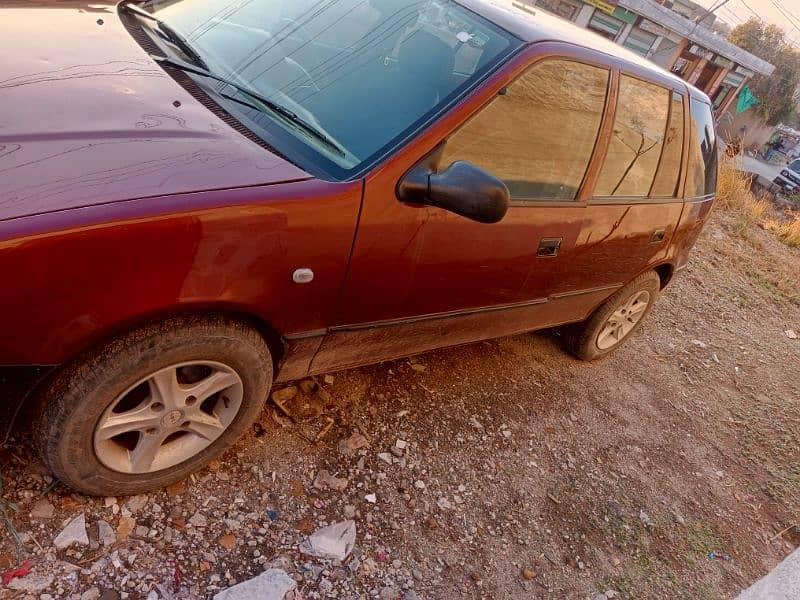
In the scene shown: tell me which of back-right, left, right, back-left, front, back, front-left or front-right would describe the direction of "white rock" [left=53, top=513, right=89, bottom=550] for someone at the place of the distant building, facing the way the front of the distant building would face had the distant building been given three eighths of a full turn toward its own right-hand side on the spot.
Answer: back-left

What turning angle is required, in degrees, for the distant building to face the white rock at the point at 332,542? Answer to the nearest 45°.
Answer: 0° — it already faces it

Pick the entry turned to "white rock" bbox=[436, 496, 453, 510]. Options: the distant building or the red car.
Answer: the distant building

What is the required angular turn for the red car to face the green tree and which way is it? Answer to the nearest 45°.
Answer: approximately 180°

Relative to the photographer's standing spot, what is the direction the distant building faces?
facing the viewer

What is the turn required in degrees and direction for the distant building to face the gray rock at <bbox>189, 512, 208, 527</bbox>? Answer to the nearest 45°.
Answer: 0° — it already faces it

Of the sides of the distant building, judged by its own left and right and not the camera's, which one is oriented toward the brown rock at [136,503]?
front

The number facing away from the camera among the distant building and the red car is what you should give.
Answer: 0

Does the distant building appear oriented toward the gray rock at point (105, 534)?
yes

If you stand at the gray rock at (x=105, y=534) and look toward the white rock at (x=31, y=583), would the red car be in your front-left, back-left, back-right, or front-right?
back-right

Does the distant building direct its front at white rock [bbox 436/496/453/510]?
yes
